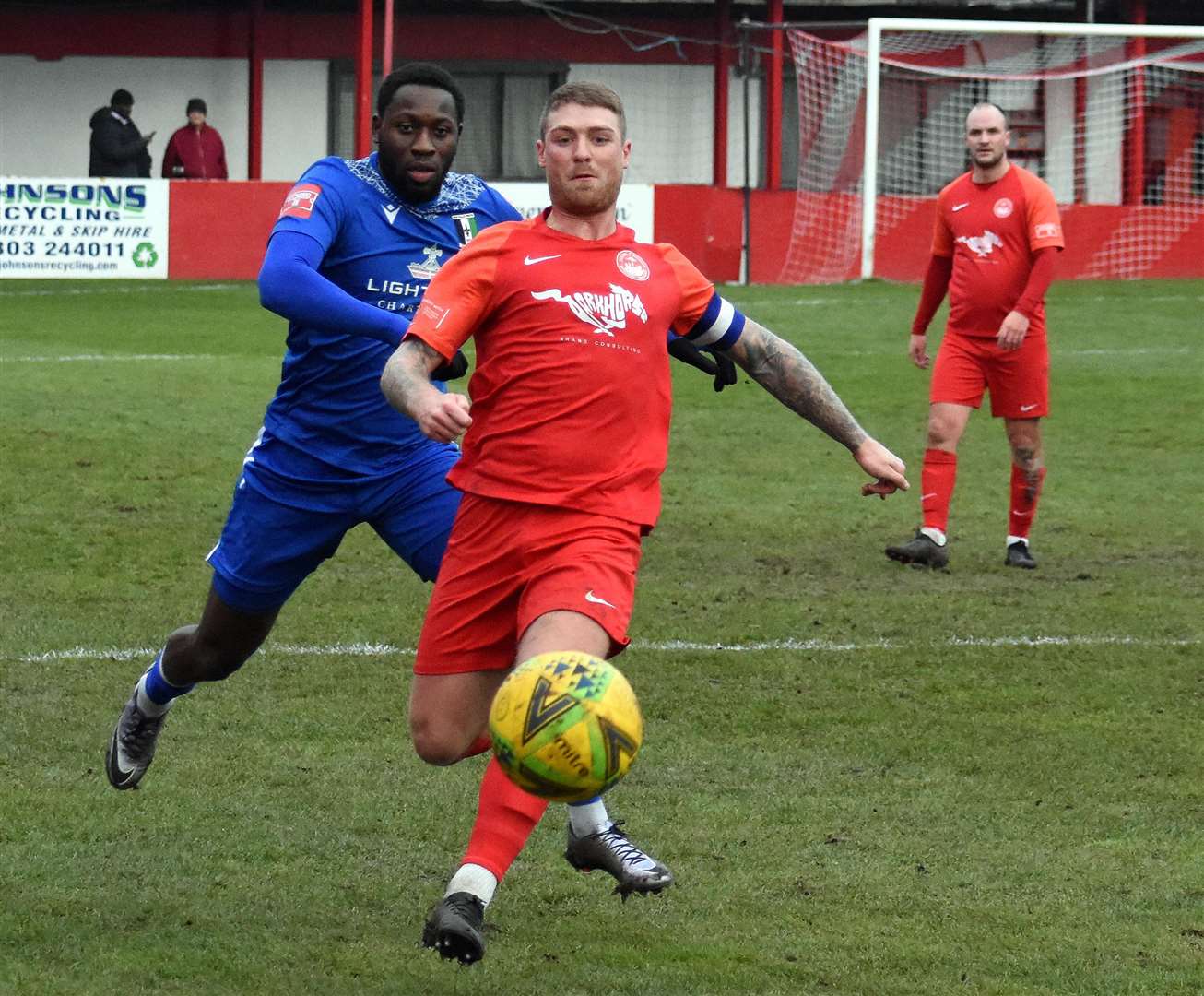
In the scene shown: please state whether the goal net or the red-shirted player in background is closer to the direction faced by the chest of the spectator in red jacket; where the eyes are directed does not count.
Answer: the red-shirted player in background

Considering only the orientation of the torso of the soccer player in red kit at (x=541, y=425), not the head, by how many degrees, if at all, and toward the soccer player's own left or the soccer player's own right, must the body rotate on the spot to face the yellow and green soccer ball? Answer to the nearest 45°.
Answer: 0° — they already face it

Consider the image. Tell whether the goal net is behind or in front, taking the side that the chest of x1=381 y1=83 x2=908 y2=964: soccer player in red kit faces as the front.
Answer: behind

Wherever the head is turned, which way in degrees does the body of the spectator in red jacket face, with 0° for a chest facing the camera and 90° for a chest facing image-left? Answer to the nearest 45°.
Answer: approximately 0°

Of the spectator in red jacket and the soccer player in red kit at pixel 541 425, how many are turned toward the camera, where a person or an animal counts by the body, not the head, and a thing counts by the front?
2

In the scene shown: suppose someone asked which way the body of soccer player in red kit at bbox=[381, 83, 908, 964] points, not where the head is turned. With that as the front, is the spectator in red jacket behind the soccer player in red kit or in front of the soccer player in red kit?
behind

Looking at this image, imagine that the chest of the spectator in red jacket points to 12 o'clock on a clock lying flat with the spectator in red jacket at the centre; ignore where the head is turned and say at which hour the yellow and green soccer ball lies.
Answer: The yellow and green soccer ball is roughly at 12 o'clock from the spectator in red jacket.

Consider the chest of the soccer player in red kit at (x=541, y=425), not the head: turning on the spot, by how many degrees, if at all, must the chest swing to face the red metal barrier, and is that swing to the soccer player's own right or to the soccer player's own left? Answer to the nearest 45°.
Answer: approximately 180°
